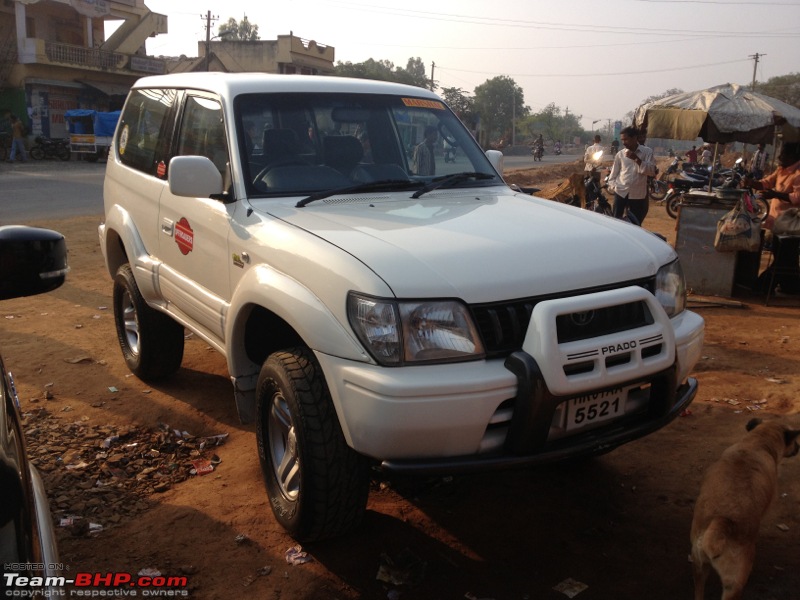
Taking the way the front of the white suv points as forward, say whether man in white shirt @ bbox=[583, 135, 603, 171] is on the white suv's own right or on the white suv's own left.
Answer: on the white suv's own left

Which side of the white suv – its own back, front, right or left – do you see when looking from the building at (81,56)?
back

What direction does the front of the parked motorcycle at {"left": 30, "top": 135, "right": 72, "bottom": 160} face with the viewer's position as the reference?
facing to the left of the viewer

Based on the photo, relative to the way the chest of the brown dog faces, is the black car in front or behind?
behind

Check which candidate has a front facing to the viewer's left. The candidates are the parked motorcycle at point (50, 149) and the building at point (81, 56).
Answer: the parked motorcycle

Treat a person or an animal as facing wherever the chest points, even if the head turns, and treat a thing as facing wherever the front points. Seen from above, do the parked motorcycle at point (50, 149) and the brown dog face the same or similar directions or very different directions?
very different directions

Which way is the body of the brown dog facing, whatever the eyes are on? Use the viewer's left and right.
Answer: facing away from the viewer and to the right of the viewer

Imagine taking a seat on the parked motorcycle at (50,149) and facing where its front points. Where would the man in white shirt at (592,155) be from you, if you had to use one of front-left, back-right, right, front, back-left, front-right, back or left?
back-left

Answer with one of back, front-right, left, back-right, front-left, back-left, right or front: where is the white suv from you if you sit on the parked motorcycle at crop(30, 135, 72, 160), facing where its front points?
left

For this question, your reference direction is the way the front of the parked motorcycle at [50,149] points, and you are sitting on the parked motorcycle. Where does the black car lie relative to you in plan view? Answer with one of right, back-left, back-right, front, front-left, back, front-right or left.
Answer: left

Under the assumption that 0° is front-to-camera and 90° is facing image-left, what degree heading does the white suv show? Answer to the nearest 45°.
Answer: approximately 315°
